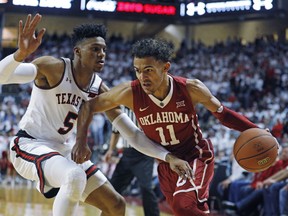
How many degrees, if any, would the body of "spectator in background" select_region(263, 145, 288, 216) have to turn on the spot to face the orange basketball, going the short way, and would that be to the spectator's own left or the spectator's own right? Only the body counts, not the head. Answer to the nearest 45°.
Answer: approximately 45° to the spectator's own left

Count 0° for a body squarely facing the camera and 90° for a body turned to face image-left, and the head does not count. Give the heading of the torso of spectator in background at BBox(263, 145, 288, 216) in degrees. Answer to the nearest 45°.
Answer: approximately 45°

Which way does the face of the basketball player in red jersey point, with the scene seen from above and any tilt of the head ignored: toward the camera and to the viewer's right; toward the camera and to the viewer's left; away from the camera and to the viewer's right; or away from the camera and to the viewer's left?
toward the camera and to the viewer's left

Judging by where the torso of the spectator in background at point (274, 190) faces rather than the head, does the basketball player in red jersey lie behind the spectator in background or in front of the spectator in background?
in front
